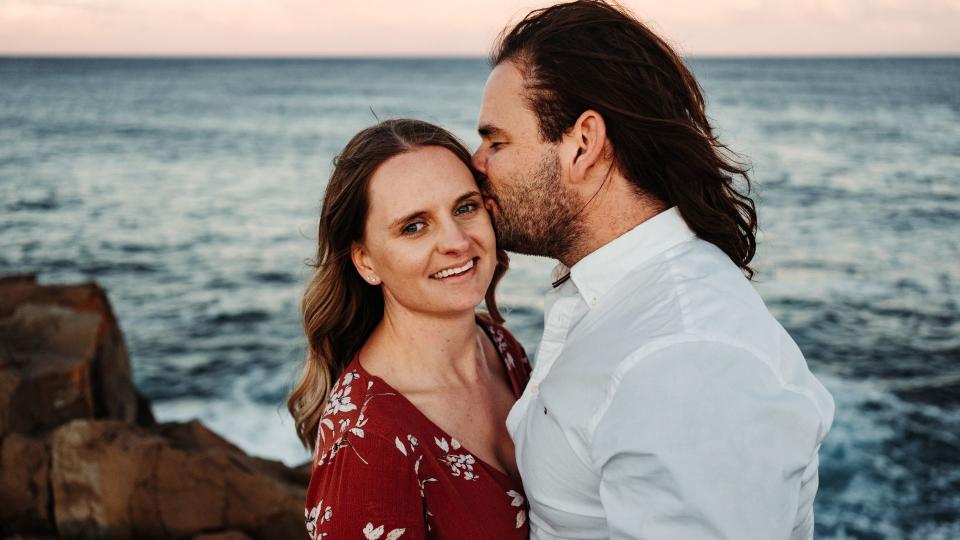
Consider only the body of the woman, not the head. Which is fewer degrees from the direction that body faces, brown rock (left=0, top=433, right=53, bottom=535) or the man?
the man

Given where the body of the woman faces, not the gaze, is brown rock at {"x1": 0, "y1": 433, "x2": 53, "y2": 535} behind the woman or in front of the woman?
behind

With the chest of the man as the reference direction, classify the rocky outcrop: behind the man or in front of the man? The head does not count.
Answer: in front

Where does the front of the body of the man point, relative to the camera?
to the viewer's left

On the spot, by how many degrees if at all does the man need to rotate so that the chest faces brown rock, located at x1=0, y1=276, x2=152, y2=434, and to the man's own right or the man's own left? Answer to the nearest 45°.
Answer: approximately 45° to the man's own right

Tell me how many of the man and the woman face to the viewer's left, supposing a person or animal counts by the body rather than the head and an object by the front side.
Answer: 1

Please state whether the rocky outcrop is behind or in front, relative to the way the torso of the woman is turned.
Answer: behind

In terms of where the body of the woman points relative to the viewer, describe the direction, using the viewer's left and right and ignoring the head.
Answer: facing the viewer and to the right of the viewer

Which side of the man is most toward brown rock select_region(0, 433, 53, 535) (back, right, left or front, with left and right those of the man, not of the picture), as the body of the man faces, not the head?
front

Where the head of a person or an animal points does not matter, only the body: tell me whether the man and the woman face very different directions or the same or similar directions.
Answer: very different directions

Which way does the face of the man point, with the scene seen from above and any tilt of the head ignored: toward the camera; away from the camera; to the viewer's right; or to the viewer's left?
to the viewer's left
